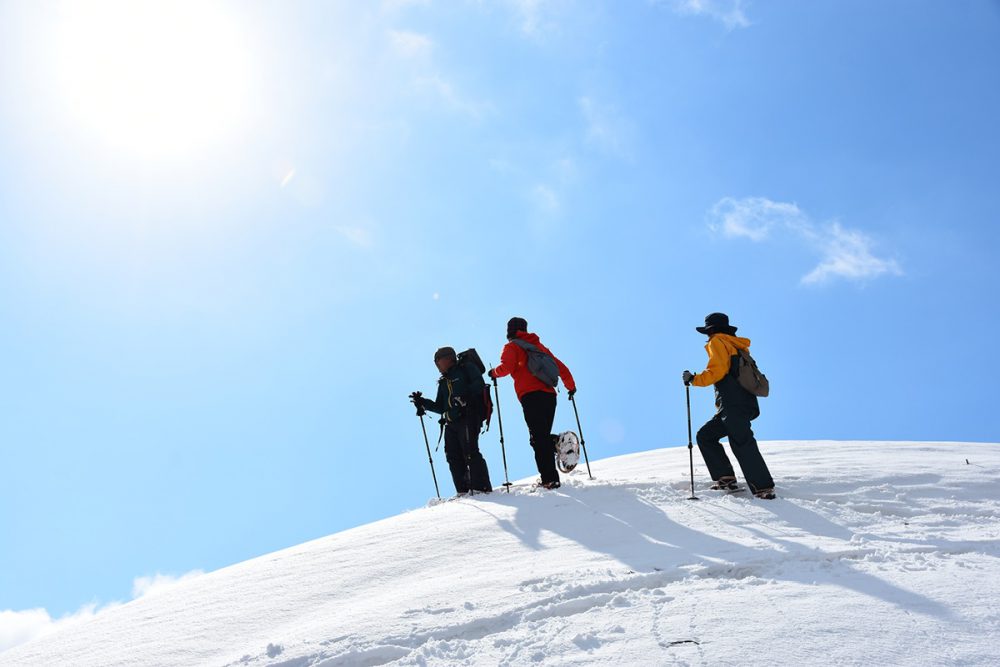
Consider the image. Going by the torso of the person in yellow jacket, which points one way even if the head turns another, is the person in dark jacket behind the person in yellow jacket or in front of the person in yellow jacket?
in front

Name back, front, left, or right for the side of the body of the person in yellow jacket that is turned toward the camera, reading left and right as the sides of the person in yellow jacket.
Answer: left

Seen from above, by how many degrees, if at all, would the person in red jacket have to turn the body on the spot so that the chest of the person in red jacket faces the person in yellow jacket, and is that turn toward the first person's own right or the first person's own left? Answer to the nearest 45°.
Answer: approximately 180°

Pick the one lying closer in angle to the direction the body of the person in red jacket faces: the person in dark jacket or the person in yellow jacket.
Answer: the person in dark jacket

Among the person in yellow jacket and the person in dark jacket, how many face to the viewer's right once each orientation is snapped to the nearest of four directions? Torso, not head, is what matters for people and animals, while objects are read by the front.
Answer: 0

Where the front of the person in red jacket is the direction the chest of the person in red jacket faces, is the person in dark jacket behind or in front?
in front

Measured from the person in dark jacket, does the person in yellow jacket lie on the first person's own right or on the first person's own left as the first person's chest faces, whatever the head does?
on the first person's own left

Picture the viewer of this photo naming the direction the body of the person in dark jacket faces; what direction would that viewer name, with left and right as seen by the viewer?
facing the viewer and to the left of the viewer

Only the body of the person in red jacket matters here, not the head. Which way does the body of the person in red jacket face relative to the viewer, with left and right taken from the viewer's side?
facing away from the viewer and to the left of the viewer

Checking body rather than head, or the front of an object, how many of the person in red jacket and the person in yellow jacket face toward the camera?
0
